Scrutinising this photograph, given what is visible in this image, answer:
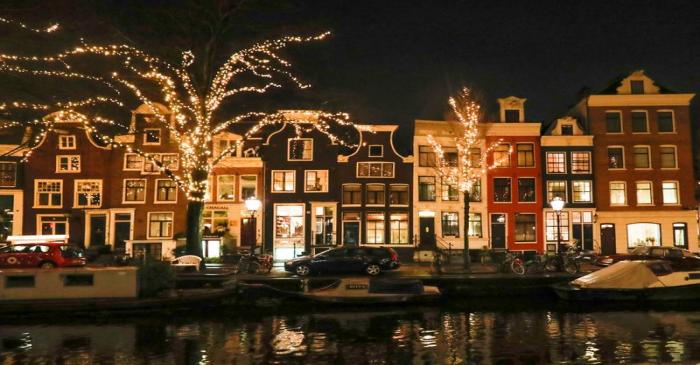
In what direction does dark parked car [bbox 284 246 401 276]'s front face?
to the viewer's left

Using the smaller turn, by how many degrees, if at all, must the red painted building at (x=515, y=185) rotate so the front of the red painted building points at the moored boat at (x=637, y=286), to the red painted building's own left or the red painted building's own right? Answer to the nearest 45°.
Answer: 0° — it already faces it

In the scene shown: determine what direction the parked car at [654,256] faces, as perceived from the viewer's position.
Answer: facing to the left of the viewer

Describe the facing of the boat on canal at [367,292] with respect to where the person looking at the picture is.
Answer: facing to the left of the viewer

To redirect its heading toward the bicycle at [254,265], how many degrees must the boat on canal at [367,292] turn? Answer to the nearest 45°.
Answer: approximately 45° to its right

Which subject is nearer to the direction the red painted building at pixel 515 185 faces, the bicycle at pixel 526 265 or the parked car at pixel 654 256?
the bicycle

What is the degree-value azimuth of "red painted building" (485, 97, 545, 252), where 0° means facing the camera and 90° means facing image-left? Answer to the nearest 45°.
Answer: approximately 0°

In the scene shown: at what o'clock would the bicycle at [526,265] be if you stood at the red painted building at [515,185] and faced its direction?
The bicycle is roughly at 12 o'clock from the red painted building.

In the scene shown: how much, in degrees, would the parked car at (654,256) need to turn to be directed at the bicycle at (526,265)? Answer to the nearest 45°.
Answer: approximately 45° to its left

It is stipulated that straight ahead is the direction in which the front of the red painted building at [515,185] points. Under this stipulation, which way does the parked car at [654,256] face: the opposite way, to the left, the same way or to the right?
to the right

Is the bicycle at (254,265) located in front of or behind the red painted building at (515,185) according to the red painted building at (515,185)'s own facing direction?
in front
